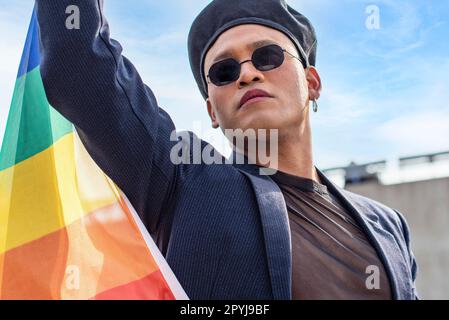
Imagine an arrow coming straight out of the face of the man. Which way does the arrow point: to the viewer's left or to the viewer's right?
to the viewer's left

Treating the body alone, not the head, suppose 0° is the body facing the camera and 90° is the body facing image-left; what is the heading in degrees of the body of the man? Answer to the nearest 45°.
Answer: approximately 315°
